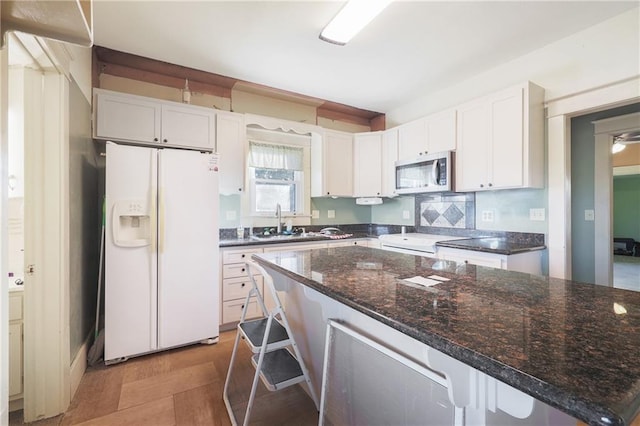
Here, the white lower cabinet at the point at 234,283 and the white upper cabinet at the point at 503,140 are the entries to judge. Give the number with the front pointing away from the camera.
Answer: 0

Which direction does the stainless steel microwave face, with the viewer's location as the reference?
facing the viewer and to the left of the viewer

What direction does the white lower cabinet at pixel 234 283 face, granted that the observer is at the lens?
facing the viewer and to the right of the viewer

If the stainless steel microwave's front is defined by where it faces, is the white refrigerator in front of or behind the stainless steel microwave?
in front
